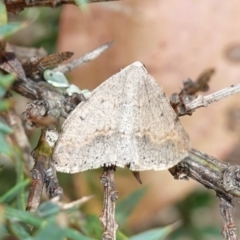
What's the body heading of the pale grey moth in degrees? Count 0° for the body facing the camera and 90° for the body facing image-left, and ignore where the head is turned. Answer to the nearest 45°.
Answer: approximately 180°
